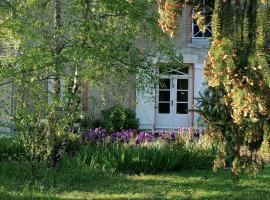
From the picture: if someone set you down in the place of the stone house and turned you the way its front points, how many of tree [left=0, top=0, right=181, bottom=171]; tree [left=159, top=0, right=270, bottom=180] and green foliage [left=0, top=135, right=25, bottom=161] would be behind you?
0

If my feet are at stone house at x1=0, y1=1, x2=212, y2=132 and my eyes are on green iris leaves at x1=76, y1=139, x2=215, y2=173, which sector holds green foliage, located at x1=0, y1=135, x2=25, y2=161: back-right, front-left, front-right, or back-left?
front-right

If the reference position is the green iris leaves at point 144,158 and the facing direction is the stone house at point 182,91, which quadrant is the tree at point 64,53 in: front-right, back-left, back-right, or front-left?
back-left

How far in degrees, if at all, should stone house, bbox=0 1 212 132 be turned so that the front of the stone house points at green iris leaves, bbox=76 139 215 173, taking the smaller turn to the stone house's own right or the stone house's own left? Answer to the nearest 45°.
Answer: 0° — it already faces it

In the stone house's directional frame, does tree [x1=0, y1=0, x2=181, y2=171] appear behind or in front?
in front

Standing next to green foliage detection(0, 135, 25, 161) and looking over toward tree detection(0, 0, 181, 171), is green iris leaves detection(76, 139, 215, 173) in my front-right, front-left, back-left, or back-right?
front-left

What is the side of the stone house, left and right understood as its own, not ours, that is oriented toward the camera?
front

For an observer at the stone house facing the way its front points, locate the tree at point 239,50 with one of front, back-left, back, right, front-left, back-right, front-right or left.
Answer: front

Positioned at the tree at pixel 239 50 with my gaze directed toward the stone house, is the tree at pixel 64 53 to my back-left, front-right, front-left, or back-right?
front-left
